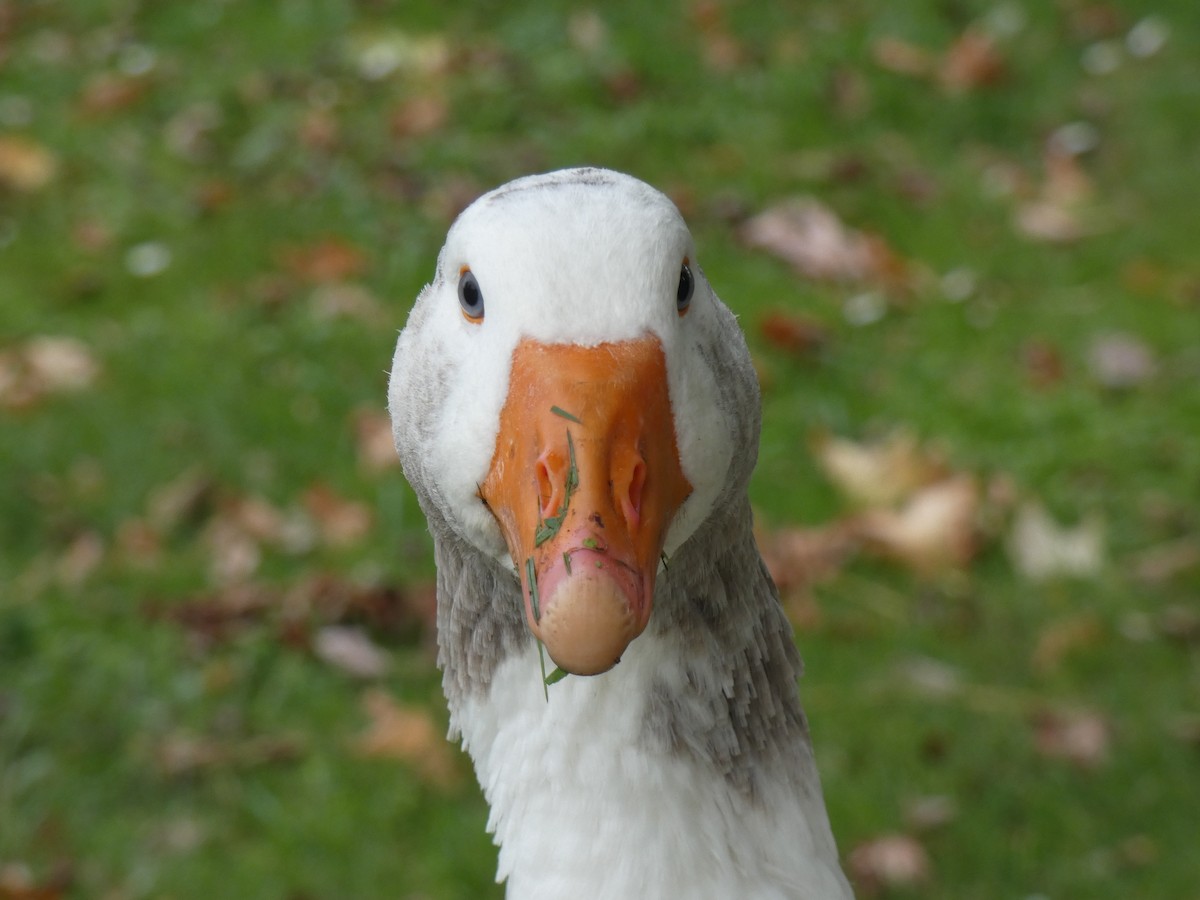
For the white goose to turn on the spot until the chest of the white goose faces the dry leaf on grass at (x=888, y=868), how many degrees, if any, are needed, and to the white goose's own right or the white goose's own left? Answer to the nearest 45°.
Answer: approximately 180°

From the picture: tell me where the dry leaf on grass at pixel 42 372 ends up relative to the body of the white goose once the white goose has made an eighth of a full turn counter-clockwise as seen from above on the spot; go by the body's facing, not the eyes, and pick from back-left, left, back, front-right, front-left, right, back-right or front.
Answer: back

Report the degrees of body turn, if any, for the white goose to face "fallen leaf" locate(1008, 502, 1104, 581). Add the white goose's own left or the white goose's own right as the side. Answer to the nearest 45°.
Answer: approximately 135° to the white goose's own left

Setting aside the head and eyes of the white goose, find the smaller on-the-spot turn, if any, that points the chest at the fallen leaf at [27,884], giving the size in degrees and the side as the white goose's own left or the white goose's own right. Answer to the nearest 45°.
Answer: approximately 135° to the white goose's own right

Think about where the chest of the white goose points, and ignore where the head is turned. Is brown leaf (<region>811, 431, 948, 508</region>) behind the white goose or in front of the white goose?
behind

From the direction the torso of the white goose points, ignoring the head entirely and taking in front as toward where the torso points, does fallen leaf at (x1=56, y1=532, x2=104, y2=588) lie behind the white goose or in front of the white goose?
behind

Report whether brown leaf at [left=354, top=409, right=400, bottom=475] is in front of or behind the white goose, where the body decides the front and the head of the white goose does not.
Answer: behind

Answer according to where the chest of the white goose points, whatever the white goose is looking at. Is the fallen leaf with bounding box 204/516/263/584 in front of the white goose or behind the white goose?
behind

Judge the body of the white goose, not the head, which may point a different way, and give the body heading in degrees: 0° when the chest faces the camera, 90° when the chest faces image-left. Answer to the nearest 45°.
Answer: approximately 0°
